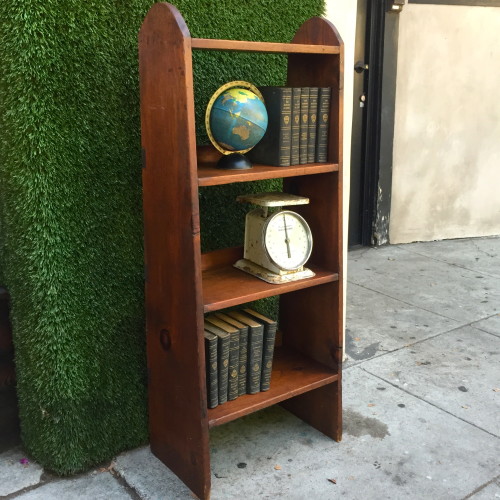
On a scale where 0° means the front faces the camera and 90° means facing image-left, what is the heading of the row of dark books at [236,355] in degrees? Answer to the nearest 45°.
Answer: approximately 315°

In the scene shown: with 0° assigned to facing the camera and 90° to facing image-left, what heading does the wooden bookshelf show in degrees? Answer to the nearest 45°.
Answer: approximately 315°

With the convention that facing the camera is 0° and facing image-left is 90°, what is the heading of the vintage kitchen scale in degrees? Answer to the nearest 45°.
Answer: approximately 315°

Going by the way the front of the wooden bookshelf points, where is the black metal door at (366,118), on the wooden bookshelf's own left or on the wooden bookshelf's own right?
on the wooden bookshelf's own left
